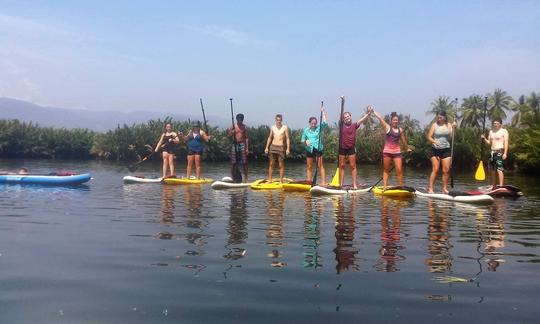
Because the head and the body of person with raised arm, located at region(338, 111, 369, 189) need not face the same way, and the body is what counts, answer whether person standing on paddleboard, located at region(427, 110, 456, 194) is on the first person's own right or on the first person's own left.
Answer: on the first person's own left

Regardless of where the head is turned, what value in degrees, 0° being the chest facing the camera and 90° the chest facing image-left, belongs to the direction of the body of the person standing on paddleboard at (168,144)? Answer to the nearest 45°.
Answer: approximately 0°

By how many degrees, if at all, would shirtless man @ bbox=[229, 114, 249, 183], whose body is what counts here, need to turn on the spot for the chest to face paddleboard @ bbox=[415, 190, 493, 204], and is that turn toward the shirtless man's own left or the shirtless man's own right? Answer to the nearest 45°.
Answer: approximately 45° to the shirtless man's own left

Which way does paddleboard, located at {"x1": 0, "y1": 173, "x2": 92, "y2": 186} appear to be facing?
to the viewer's right

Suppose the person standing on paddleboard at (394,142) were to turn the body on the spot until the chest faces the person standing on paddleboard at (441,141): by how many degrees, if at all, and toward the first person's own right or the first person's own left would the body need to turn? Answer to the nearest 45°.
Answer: approximately 90° to the first person's own left

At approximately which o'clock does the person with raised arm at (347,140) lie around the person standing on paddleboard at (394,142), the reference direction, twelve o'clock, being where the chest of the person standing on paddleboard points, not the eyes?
The person with raised arm is roughly at 4 o'clock from the person standing on paddleboard.

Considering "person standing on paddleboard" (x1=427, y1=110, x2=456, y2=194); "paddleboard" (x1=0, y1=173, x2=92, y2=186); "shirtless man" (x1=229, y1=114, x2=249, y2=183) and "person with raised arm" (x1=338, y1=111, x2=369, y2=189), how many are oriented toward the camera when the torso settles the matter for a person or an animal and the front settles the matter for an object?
3
